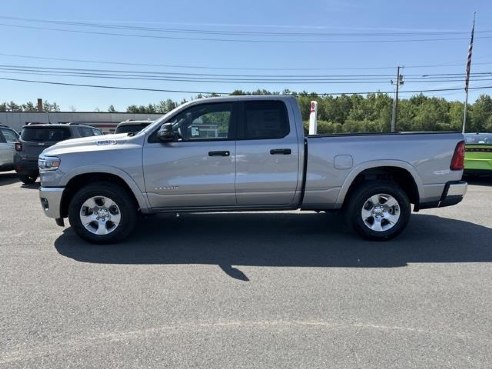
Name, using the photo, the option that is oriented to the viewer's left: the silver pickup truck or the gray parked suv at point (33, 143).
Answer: the silver pickup truck

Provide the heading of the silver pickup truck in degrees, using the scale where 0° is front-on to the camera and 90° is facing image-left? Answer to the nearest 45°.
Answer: approximately 90°

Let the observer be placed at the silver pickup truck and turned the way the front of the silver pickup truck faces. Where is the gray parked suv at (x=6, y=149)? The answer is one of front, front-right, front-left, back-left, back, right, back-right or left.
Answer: front-right

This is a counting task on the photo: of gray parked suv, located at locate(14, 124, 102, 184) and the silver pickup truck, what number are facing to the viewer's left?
1

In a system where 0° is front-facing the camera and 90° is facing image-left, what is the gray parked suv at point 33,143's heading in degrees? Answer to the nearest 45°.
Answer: approximately 225°

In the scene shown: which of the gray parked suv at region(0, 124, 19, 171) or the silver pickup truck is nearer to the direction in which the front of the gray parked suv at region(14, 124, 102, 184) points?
the gray parked suv

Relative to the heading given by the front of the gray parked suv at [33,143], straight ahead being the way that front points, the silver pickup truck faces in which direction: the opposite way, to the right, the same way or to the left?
to the left

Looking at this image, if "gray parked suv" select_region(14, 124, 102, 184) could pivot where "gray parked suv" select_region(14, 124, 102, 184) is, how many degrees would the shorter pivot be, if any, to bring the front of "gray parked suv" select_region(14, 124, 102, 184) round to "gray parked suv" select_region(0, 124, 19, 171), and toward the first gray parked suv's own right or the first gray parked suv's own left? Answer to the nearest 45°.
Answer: approximately 90° to the first gray parked suv's own left
